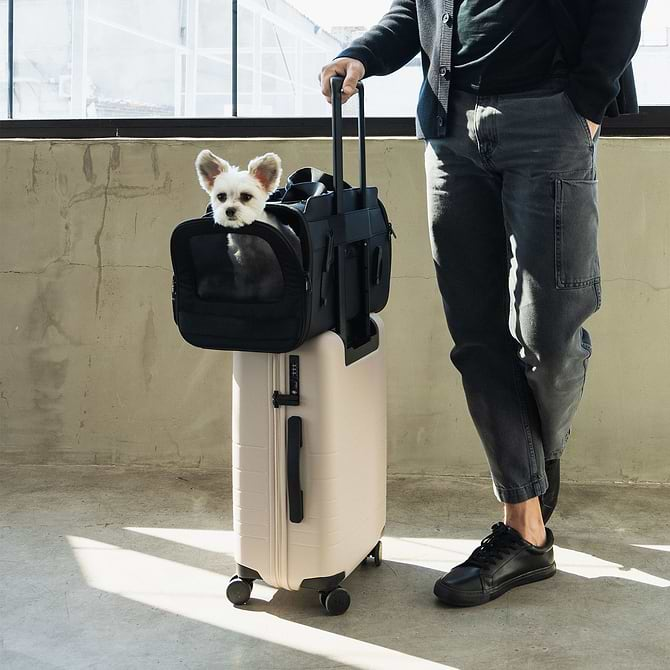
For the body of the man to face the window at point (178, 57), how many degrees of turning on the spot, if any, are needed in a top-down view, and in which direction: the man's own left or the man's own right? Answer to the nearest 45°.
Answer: approximately 90° to the man's own right

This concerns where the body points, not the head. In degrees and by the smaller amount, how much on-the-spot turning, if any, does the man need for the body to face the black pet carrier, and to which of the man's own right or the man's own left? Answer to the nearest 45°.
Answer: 0° — they already face it

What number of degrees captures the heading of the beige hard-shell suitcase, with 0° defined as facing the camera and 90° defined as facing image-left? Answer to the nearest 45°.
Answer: approximately 90°

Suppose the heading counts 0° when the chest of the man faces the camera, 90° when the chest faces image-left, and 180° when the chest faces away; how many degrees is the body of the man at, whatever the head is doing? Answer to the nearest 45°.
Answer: approximately 45°
